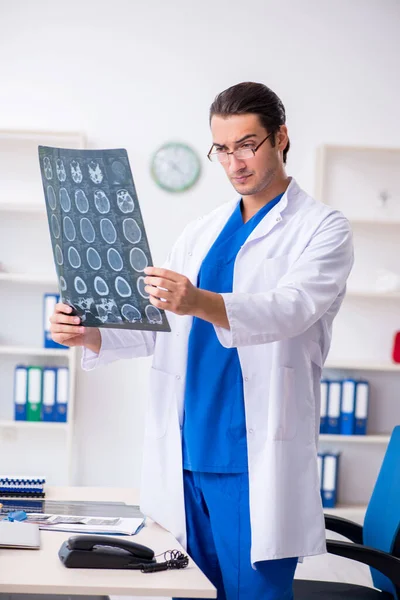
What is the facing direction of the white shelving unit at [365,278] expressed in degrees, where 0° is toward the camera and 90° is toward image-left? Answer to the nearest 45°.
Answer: approximately 0°

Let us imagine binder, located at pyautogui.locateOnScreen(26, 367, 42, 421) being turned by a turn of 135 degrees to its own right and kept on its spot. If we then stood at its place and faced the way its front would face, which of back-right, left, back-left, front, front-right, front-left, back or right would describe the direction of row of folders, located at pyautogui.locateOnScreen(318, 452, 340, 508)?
back-right

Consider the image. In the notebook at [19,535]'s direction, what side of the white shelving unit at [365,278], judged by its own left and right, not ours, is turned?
front
